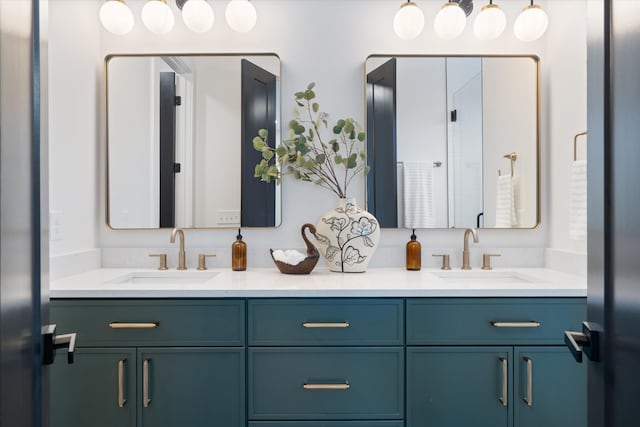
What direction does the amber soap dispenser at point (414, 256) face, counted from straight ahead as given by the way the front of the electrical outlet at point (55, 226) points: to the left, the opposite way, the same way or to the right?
to the right

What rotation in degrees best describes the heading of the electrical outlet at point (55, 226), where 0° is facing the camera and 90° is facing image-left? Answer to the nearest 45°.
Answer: approximately 315°

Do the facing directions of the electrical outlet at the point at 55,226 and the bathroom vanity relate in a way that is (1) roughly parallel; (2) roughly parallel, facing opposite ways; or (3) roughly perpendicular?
roughly perpendicular

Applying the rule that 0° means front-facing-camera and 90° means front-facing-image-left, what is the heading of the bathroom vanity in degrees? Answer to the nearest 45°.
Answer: approximately 0°

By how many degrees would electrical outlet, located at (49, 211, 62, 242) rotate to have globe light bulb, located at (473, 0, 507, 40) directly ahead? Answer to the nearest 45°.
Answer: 0° — it already faces it

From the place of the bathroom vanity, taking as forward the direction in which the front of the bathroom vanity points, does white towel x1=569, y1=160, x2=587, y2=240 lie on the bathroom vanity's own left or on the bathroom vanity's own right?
on the bathroom vanity's own left

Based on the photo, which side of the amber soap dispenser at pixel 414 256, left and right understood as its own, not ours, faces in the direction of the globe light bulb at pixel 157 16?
right
